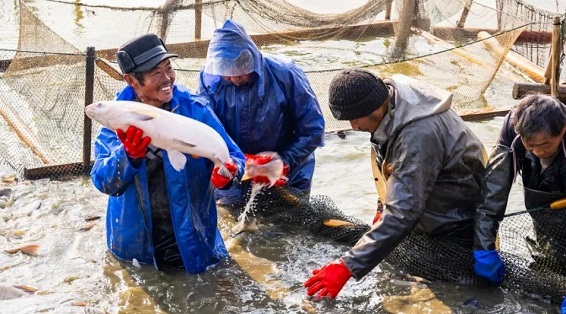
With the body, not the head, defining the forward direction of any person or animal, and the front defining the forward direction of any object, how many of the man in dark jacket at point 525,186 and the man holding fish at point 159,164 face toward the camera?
2

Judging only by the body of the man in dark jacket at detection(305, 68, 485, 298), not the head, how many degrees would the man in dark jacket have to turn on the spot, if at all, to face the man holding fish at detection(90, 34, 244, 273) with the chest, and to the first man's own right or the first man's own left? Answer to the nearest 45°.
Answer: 0° — they already face them

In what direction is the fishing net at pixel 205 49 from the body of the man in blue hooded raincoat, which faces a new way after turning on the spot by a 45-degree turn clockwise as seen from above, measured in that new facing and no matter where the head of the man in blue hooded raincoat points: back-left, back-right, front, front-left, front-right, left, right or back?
right

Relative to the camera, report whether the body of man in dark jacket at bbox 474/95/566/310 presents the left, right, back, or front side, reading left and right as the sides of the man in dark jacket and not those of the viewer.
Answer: front

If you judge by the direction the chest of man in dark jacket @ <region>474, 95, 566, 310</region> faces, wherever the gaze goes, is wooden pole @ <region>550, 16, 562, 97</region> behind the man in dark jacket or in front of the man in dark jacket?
behind

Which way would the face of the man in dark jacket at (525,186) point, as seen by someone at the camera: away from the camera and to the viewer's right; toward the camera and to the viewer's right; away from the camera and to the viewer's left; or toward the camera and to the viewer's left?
toward the camera and to the viewer's left

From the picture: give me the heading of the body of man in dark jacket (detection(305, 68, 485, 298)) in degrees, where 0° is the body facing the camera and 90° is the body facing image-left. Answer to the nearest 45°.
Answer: approximately 90°

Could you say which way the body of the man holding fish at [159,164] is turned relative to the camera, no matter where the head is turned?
toward the camera

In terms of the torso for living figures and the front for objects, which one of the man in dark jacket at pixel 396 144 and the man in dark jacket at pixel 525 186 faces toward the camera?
the man in dark jacket at pixel 525 186

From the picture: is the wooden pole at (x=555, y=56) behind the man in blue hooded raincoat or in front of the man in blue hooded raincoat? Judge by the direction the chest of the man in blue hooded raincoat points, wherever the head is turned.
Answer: behind

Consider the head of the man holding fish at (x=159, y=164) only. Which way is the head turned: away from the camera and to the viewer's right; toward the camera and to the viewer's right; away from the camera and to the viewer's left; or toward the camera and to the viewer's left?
toward the camera and to the viewer's right

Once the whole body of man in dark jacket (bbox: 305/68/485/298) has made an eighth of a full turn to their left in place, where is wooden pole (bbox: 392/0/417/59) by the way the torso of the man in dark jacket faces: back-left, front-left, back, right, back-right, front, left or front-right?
back-right

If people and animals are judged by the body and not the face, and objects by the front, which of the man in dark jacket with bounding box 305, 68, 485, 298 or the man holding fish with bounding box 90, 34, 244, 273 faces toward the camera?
the man holding fish

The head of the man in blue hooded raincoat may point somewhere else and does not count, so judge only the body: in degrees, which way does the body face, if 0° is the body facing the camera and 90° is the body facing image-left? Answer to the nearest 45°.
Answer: approximately 45°

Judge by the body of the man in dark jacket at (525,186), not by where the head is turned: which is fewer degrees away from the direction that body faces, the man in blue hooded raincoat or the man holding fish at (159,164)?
the man holding fish
